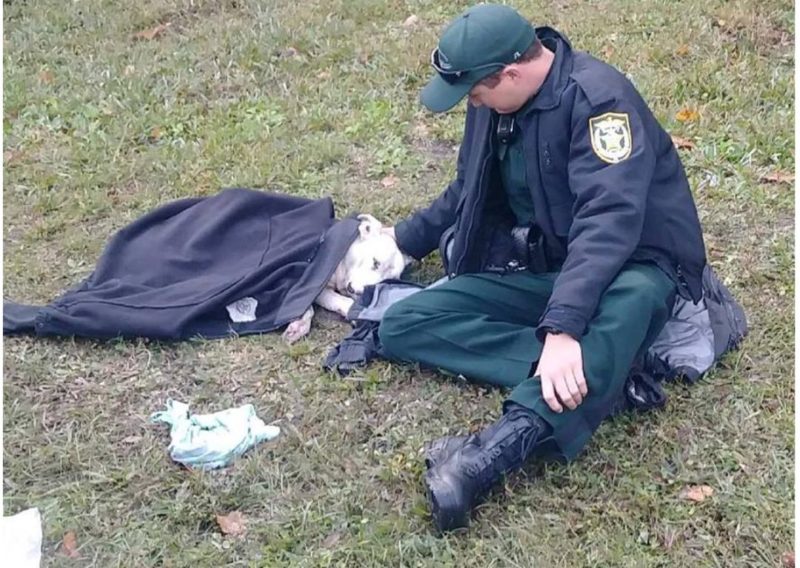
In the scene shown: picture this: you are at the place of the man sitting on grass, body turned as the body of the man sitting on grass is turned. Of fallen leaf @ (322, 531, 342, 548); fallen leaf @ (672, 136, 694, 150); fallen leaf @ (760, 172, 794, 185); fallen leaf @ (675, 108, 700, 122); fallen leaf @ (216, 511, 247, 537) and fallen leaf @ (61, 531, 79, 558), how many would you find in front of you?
3

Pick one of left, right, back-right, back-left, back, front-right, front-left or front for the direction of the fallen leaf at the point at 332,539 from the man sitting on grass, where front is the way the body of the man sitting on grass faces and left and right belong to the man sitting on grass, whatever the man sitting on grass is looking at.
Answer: front

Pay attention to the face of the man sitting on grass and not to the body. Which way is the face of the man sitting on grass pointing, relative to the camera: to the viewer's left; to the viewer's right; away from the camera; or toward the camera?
to the viewer's left

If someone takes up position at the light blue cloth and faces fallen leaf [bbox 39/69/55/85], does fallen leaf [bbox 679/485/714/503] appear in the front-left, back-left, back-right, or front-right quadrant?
back-right

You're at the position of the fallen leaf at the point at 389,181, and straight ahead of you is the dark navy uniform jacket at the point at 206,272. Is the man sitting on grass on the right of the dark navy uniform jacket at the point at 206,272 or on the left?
left

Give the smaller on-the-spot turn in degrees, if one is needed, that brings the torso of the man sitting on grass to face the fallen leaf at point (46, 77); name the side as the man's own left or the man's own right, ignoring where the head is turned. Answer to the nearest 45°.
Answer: approximately 90° to the man's own right

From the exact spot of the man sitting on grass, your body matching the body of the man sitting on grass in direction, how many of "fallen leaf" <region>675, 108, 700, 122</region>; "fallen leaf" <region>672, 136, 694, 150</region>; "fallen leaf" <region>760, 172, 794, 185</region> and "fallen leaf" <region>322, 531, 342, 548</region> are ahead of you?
1

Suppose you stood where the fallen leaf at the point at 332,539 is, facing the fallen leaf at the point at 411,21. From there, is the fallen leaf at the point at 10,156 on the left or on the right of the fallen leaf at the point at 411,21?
left

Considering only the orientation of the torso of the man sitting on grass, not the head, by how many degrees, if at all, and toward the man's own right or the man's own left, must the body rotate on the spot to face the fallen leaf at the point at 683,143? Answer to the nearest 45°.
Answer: approximately 135° to the man's own right

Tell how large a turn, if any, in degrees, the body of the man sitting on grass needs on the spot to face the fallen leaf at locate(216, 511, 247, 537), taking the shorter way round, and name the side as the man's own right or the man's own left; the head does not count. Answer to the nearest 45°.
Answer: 0° — they already face it

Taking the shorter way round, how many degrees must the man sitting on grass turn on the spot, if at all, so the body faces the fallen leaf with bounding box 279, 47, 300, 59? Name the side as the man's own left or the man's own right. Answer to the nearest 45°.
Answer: approximately 90° to the man's own right

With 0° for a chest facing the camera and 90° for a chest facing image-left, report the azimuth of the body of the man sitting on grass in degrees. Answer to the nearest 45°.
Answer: approximately 45°
